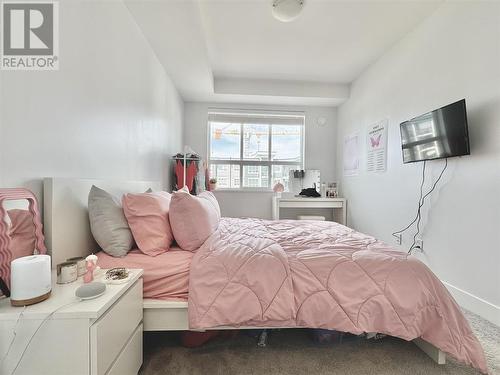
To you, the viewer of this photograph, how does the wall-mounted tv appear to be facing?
facing the viewer and to the left of the viewer

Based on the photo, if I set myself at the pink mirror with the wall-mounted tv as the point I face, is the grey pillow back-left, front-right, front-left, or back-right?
front-left

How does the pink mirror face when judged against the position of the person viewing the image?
facing the viewer and to the right of the viewer

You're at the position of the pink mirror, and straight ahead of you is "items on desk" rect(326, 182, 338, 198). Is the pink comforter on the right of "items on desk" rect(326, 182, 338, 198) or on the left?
right

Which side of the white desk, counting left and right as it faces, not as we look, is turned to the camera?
front

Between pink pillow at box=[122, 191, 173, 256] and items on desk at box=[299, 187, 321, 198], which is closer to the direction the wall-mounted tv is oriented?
the pink pillow

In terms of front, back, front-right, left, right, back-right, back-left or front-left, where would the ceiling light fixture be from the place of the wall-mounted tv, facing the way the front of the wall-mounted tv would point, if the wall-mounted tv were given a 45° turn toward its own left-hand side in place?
front-right

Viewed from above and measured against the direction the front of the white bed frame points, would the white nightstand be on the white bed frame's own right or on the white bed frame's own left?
on the white bed frame's own right

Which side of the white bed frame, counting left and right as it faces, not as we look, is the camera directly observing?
right

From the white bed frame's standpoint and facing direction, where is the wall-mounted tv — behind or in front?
in front

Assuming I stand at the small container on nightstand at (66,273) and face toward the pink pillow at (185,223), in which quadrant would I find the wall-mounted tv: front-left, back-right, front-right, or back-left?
front-right

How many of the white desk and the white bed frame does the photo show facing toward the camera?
1

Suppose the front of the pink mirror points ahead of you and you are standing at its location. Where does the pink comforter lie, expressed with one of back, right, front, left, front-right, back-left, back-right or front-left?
front

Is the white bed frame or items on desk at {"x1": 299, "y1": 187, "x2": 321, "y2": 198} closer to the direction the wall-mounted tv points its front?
the white bed frame

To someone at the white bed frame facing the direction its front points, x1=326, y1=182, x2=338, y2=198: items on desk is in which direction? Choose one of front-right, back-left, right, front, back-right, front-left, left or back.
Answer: front-left
